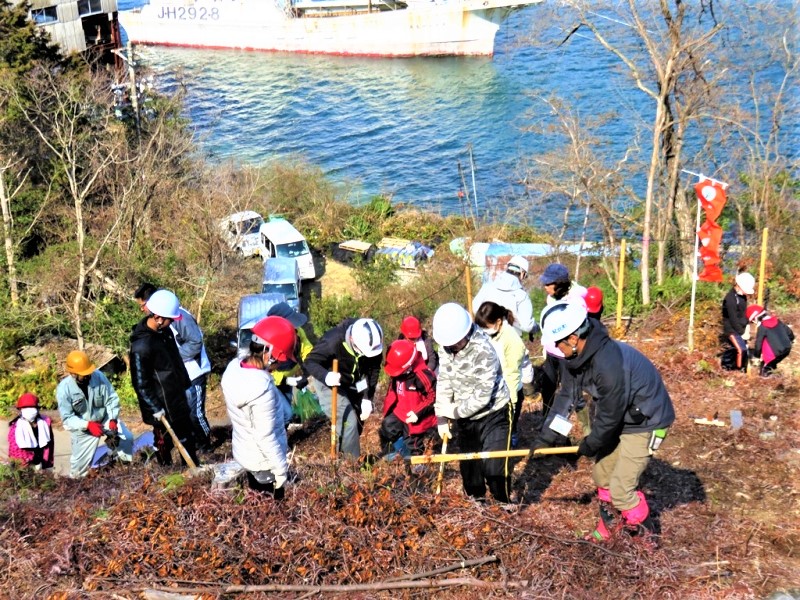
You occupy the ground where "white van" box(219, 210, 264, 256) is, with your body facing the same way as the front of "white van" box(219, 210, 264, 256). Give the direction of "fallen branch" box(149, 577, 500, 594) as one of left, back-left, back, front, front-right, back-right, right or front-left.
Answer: front-right

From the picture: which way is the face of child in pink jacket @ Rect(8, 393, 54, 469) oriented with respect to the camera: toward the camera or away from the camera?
toward the camera

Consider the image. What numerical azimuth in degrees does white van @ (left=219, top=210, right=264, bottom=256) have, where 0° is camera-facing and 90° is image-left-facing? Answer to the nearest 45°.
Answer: approximately 315°

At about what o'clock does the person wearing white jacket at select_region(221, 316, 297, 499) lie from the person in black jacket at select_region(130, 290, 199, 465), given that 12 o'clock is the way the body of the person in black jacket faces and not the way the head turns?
The person wearing white jacket is roughly at 1 o'clock from the person in black jacket.

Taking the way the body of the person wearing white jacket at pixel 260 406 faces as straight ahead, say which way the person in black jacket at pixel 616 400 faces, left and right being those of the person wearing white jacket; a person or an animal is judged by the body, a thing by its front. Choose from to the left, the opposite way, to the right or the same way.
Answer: to the left

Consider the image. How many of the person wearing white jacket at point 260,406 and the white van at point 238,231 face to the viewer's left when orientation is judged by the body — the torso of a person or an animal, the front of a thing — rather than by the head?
0

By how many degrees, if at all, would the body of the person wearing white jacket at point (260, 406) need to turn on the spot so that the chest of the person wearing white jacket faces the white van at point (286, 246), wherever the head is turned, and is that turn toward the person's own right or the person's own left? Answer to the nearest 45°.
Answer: approximately 45° to the person's own left

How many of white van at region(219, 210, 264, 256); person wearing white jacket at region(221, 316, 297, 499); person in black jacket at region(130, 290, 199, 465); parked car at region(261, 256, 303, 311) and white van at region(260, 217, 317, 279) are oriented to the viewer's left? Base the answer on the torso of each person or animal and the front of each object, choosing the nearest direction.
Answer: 0

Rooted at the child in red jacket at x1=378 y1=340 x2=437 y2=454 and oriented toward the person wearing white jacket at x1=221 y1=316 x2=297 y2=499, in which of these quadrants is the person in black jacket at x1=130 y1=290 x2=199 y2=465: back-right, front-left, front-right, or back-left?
front-right

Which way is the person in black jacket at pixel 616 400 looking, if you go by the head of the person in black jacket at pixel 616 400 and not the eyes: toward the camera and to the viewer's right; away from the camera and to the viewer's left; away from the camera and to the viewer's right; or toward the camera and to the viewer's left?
toward the camera and to the viewer's left

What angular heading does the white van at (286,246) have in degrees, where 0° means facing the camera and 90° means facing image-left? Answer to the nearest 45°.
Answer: approximately 315°

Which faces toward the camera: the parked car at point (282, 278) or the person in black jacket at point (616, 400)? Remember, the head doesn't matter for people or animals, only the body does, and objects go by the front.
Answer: the parked car

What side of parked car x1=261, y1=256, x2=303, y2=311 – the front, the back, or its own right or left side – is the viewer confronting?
front

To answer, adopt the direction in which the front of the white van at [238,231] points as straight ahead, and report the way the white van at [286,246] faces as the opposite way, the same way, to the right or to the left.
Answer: the same way

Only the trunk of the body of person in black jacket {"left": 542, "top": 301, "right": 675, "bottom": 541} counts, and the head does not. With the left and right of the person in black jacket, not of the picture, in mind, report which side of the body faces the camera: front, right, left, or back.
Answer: left
